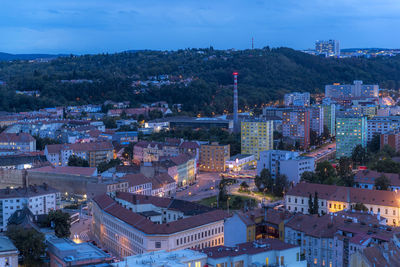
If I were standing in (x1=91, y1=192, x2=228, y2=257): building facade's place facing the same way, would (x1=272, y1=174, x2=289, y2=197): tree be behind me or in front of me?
behind

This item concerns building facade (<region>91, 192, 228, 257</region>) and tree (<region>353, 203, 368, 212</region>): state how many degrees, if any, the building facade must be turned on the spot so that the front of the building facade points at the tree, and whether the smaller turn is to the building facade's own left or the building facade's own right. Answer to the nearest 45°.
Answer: approximately 90° to the building facade's own left

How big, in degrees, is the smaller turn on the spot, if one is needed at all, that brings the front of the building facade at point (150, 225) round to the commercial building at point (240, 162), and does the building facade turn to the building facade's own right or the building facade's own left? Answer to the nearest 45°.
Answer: approximately 180°

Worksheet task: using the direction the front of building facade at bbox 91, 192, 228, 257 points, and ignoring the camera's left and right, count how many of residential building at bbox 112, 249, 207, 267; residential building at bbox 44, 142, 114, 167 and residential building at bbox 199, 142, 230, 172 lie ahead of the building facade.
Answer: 1

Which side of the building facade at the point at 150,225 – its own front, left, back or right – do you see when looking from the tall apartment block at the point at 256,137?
back

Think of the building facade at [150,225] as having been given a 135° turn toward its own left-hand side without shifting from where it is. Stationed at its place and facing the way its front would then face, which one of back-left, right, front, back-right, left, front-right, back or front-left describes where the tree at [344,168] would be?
front

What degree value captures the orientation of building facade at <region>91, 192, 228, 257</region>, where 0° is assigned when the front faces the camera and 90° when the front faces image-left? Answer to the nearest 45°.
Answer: approximately 0°

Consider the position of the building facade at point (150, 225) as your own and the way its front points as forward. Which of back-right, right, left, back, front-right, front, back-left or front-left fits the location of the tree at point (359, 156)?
back-left

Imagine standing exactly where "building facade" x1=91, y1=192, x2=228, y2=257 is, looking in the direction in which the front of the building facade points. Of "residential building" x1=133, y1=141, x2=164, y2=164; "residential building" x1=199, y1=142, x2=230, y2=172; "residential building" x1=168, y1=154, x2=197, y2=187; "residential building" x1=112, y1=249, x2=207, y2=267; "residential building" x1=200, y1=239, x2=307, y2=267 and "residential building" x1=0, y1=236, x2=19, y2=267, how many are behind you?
3

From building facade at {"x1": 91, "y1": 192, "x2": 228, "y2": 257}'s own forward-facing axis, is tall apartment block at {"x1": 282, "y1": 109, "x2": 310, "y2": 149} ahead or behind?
behind

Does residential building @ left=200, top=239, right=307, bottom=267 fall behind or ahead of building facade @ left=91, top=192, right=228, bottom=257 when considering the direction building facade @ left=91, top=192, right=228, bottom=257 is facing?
ahead

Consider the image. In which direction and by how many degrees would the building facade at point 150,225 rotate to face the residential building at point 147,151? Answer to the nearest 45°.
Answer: approximately 180°

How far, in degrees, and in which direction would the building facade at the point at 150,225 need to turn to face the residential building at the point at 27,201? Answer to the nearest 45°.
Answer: approximately 135° to its right

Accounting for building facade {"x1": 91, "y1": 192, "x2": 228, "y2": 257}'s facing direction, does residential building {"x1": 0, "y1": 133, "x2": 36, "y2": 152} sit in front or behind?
behind
